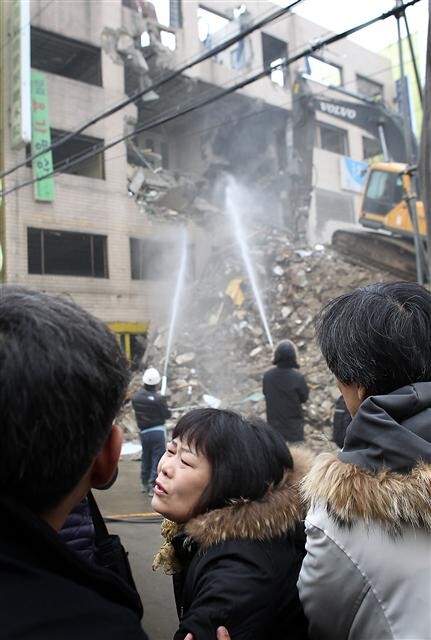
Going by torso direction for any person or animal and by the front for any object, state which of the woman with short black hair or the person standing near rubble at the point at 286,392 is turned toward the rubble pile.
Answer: the person standing near rubble

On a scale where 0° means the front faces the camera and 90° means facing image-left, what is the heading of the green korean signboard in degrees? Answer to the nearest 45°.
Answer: approximately 0°

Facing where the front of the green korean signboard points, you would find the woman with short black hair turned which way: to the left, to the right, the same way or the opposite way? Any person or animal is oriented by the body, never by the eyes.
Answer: to the right

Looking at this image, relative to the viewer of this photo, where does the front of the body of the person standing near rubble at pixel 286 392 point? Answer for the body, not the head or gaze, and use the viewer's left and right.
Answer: facing away from the viewer

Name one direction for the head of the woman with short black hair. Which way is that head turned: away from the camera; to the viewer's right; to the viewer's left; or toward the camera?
to the viewer's left

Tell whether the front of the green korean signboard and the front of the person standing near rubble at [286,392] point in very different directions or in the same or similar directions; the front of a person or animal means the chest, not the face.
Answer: very different directions

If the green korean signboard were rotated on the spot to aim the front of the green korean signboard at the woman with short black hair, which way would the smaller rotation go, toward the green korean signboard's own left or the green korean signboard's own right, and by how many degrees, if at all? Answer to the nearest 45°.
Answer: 0° — it already faces them

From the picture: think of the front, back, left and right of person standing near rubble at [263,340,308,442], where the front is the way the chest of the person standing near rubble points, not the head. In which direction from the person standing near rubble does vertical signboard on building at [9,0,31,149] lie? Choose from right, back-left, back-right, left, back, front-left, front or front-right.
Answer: front-left

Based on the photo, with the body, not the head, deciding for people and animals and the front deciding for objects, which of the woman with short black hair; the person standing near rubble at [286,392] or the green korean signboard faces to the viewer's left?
the woman with short black hair

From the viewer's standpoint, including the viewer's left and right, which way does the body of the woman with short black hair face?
facing to the left of the viewer

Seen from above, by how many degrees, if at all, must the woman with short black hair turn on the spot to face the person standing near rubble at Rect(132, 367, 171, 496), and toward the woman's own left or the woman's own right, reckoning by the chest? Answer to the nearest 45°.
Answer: approximately 90° to the woman's own right
